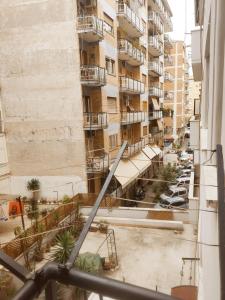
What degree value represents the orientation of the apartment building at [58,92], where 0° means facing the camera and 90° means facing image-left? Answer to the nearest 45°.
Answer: approximately 315°

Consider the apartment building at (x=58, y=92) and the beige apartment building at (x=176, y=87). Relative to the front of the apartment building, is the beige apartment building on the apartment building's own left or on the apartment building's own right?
on the apartment building's own left
